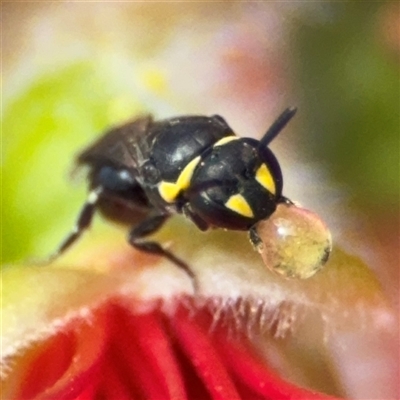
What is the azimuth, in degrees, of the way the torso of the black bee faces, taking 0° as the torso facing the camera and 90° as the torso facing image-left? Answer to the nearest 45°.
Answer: approximately 315°
